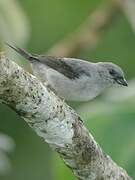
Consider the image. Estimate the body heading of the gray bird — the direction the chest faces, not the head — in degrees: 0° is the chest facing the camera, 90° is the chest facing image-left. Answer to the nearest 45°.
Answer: approximately 270°
